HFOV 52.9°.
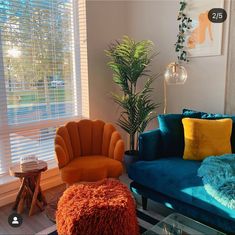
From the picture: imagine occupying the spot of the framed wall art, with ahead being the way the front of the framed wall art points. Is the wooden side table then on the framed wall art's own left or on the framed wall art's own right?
on the framed wall art's own right

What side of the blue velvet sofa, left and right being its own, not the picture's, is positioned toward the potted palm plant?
right

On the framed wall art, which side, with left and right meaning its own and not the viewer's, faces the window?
right

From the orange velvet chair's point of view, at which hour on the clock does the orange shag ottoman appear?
The orange shag ottoman is roughly at 12 o'clock from the orange velvet chair.

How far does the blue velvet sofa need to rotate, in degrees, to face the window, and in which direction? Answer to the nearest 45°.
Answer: approximately 45° to its right

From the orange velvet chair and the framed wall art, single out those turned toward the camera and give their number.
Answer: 2

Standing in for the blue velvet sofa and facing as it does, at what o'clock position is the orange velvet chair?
The orange velvet chair is roughly at 2 o'clock from the blue velvet sofa.
